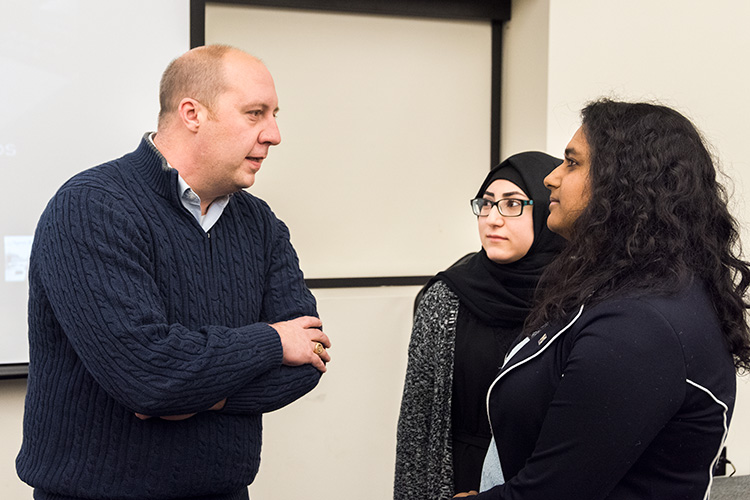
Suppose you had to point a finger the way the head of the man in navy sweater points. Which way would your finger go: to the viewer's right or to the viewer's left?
to the viewer's right

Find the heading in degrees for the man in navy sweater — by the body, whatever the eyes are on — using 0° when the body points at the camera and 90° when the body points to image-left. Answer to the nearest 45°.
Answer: approximately 315°

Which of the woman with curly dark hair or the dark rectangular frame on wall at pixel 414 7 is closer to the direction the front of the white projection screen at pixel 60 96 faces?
the woman with curly dark hair

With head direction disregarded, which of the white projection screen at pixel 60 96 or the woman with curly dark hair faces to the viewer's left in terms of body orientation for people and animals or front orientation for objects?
the woman with curly dark hair

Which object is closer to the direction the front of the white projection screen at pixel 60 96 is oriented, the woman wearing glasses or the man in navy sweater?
the man in navy sweater

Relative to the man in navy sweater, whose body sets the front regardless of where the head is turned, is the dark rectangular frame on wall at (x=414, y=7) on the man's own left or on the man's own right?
on the man's own left

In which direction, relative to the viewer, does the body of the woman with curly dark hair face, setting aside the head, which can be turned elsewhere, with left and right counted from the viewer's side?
facing to the left of the viewer

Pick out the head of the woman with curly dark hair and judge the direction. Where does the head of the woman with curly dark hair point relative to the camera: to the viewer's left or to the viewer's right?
to the viewer's left

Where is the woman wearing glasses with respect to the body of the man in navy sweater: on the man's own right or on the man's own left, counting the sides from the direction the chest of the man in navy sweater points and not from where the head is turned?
on the man's own left
